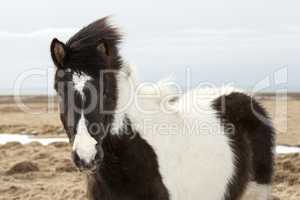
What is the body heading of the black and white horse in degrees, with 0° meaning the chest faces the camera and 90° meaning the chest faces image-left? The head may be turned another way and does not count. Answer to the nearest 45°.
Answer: approximately 45°
